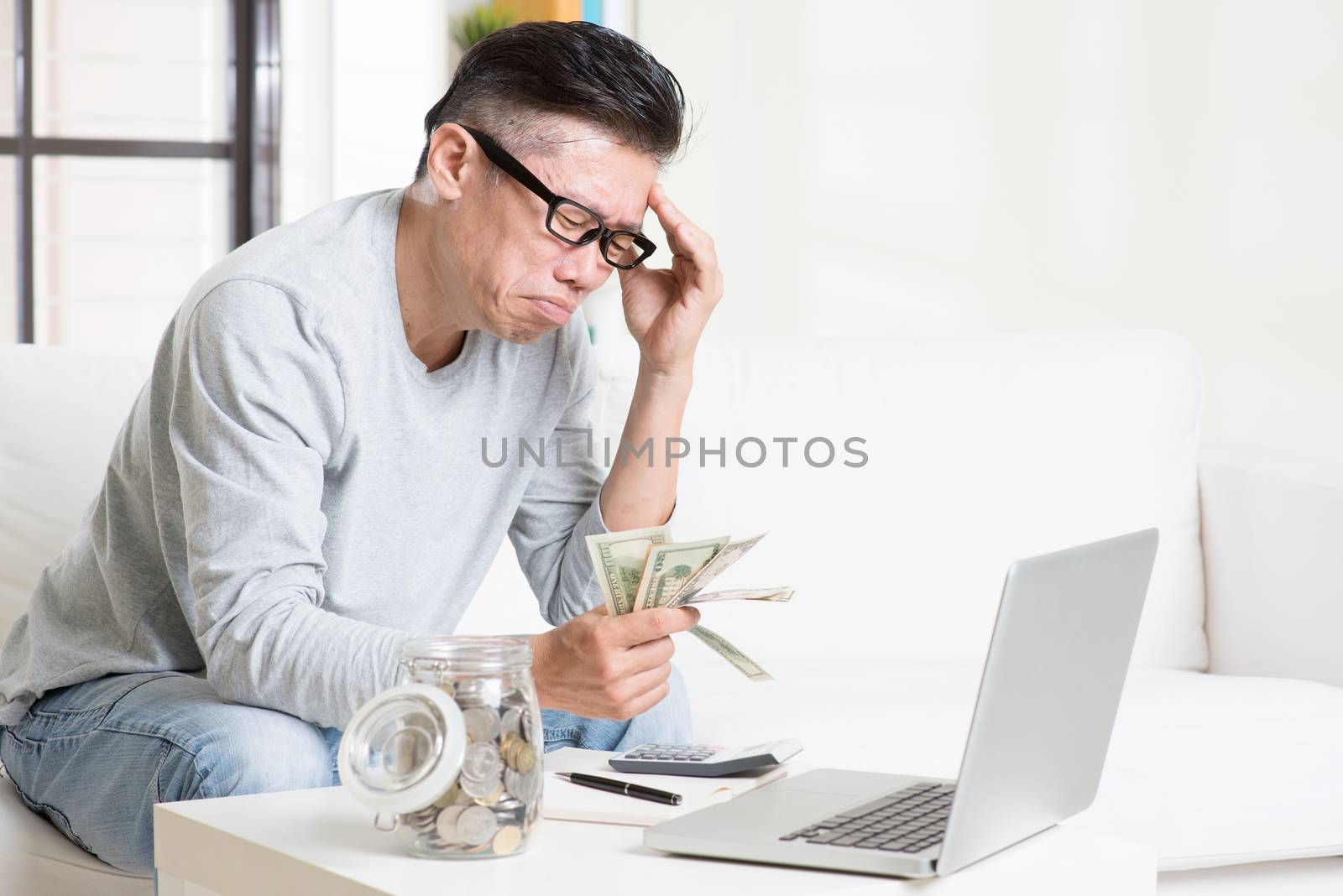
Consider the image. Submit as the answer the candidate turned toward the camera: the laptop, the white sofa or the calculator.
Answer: the white sofa

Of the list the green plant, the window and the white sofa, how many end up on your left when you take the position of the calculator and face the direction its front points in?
0

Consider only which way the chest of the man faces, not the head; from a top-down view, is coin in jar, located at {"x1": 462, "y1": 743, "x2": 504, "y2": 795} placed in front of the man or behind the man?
in front

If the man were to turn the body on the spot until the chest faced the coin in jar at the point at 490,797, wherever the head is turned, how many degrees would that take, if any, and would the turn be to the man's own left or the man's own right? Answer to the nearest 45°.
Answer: approximately 45° to the man's own right

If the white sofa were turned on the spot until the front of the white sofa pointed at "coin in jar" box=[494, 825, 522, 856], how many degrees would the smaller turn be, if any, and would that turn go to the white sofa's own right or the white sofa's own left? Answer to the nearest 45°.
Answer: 0° — it already faces it

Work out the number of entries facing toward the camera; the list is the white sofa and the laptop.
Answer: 1

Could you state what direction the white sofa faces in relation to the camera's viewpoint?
facing the viewer

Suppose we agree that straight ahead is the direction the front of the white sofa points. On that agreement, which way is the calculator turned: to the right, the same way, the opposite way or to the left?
to the right

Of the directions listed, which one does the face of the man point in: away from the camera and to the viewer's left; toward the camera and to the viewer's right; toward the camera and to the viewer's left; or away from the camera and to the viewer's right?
toward the camera and to the viewer's right

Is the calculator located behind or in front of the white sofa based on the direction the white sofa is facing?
in front

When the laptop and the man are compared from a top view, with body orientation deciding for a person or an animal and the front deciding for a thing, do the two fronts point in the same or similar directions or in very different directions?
very different directions

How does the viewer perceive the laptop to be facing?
facing away from the viewer and to the left of the viewer

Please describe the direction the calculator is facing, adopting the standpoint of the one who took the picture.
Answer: facing to the left of the viewer
